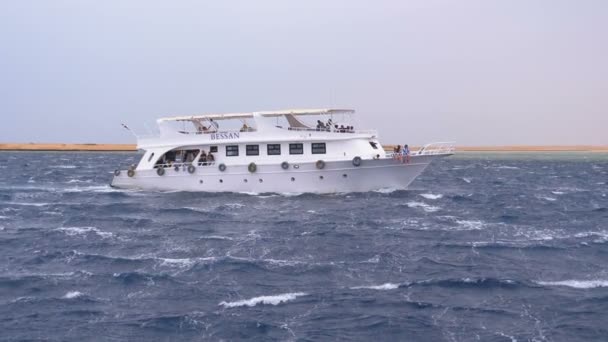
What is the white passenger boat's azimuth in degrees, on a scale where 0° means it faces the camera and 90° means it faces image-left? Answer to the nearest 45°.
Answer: approximately 270°
